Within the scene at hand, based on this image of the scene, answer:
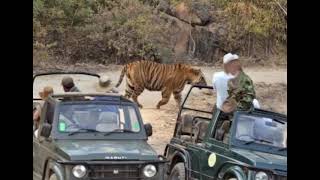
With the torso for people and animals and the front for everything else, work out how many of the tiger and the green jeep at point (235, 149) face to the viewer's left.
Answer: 0

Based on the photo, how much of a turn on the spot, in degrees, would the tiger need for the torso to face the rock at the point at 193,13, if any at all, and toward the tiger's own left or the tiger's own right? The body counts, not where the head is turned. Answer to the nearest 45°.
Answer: approximately 90° to the tiger's own left

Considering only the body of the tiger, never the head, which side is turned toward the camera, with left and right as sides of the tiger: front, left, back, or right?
right

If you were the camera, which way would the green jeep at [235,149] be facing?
facing the viewer and to the right of the viewer

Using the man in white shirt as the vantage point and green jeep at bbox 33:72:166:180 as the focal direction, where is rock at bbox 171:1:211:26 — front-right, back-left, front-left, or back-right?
back-right

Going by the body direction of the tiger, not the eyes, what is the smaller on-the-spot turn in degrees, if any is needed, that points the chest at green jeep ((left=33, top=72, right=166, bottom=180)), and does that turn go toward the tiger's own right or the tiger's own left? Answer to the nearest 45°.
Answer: approximately 90° to the tiger's own right

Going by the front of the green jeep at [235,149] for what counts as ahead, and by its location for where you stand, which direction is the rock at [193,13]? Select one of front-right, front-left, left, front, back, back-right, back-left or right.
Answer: back-left

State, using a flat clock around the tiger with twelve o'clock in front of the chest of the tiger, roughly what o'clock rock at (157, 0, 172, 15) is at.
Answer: The rock is roughly at 9 o'clock from the tiger.

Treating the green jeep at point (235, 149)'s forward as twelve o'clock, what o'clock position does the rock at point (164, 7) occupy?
The rock is roughly at 7 o'clock from the green jeep.

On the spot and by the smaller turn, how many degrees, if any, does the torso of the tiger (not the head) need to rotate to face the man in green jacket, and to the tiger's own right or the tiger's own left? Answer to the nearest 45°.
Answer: approximately 90° to the tiger's own right
